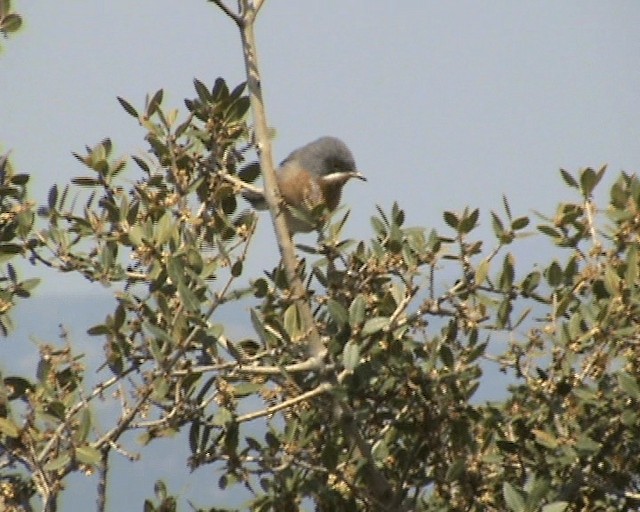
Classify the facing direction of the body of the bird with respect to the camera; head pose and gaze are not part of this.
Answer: to the viewer's right
